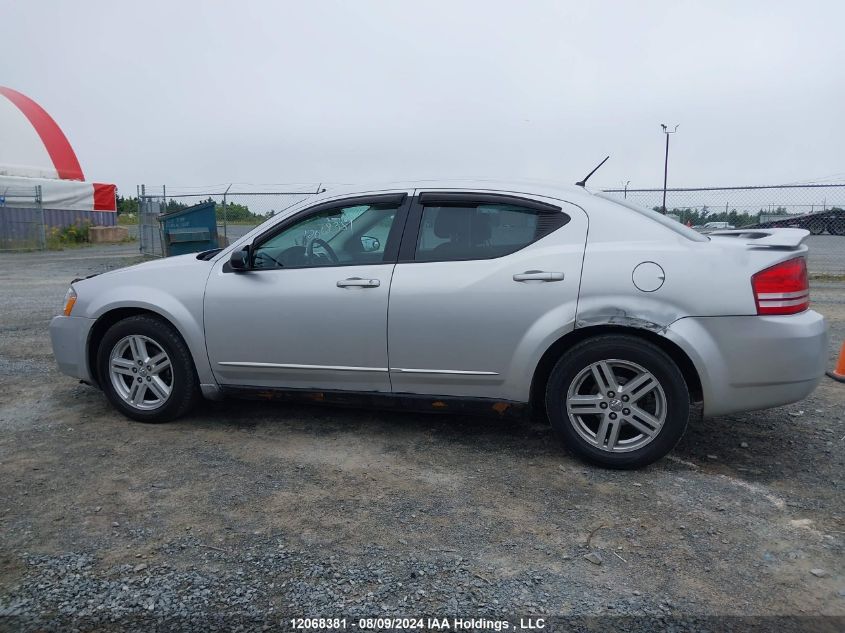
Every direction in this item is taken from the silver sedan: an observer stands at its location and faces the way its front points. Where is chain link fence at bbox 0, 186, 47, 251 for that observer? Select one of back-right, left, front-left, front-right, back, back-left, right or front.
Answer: front-right

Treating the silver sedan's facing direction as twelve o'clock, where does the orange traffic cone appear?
The orange traffic cone is roughly at 5 o'clock from the silver sedan.

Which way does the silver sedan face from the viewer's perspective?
to the viewer's left

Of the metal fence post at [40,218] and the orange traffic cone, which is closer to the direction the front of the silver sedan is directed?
the metal fence post

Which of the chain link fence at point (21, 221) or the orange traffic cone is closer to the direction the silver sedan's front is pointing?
the chain link fence

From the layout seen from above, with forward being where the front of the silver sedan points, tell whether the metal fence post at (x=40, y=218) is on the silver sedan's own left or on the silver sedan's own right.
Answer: on the silver sedan's own right
